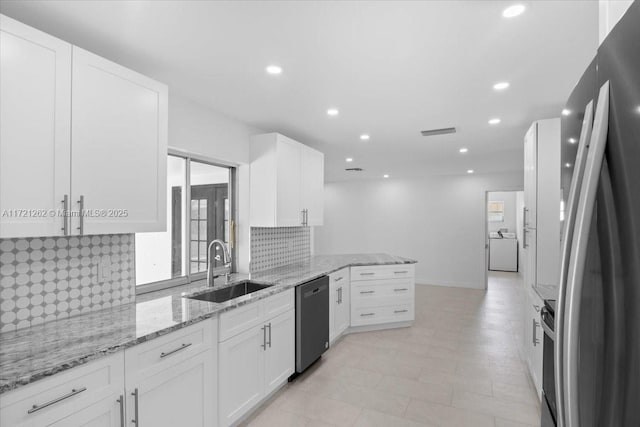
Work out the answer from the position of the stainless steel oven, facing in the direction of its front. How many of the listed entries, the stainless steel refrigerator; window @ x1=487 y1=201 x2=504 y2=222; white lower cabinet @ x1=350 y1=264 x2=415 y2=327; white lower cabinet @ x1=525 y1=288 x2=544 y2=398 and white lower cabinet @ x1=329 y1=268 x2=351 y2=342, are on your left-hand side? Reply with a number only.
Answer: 1

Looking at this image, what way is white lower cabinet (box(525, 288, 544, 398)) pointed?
to the viewer's left

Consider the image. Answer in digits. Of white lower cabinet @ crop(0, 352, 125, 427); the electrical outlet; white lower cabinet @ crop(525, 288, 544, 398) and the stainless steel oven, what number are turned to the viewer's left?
2

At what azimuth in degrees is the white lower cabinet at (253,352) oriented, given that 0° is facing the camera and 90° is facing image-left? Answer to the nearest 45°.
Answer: approximately 315°

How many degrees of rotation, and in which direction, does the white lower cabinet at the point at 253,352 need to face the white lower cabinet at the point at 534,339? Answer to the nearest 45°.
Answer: approximately 45° to its left

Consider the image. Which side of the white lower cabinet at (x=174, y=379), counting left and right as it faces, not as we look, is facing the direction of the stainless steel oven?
front

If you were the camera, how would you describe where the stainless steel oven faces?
facing to the left of the viewer

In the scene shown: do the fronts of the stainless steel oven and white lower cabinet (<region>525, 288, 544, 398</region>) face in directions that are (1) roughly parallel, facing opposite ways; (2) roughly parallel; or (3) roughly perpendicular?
roughly parallel

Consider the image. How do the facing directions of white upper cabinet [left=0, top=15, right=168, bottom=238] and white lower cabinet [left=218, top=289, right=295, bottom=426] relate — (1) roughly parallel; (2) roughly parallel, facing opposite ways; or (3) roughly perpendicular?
roughly parallel

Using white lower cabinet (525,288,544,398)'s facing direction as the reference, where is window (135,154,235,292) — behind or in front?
in front

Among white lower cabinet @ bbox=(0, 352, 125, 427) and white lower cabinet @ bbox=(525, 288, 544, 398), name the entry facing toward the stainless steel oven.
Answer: white lower cabinet @ bbox=(0, 352, 125, 427)

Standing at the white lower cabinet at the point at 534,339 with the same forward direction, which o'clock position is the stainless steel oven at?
The stainless steel oven is roughly at 9 o'clock from the white lower cabinet.

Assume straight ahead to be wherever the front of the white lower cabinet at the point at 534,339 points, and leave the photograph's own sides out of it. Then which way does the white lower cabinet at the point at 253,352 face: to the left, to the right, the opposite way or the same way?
the opposite way

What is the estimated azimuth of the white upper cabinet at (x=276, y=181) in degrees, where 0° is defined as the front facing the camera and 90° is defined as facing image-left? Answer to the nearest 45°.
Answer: approximately 315°

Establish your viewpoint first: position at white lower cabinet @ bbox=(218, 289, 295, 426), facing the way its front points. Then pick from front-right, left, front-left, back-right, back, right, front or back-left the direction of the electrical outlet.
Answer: back-right

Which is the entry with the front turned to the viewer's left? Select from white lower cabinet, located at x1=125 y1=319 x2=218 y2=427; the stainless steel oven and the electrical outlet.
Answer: the stainless steel oven
